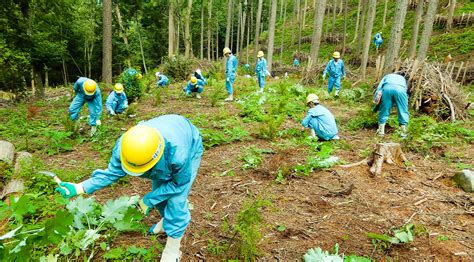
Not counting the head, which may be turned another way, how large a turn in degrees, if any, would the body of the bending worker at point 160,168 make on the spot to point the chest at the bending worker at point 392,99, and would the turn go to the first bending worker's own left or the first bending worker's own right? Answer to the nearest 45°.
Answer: approximately 180°

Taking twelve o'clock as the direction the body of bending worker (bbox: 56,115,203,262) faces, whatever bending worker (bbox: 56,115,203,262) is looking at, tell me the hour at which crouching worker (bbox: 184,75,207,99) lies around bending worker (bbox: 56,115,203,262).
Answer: crouching worker (bbox: 184,75,207,99) is roughly at 5 o'clock from bending worker (bbox: 56,115,203,262).

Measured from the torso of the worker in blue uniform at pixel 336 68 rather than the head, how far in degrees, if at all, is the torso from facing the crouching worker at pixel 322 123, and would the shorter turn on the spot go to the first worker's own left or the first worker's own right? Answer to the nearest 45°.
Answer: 0° — they already face them

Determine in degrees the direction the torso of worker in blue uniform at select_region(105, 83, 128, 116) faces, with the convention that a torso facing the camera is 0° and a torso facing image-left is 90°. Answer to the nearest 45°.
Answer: approximately 0°

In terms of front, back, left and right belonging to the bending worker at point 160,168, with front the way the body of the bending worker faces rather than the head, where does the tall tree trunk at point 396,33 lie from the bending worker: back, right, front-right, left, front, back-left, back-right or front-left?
back

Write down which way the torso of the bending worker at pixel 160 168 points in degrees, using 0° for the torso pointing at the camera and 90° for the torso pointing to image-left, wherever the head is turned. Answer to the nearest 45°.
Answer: approximately 45°
